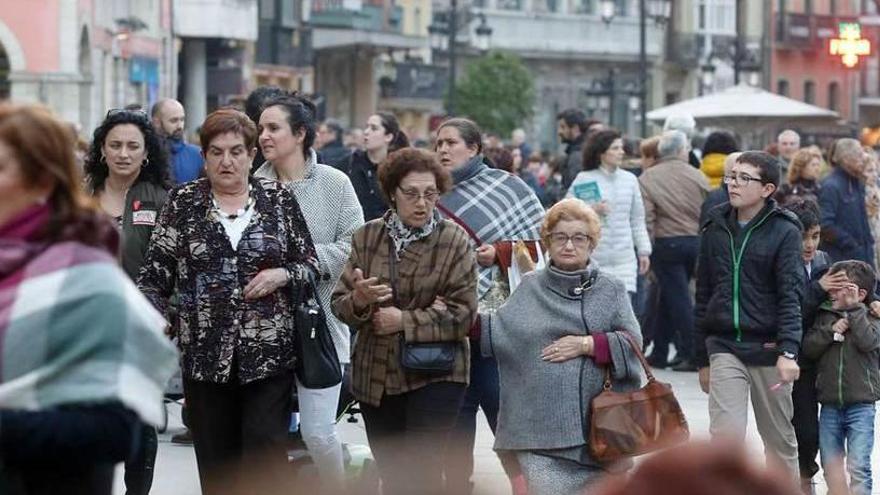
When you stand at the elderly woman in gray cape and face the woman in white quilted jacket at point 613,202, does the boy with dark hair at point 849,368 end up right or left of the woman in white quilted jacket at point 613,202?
right

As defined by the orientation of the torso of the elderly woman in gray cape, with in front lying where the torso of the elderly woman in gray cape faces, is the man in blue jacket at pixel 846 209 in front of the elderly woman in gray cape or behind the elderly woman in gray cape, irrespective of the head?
behind

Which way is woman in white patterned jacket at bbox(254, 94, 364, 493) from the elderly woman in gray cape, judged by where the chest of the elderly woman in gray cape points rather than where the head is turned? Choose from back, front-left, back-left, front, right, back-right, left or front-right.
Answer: back-right

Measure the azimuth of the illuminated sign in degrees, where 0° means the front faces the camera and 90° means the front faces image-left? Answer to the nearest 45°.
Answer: approximately 0°

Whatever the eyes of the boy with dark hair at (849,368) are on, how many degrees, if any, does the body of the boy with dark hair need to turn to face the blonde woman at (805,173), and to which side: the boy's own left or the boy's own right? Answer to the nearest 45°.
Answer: approximately 135° to the boy's own right

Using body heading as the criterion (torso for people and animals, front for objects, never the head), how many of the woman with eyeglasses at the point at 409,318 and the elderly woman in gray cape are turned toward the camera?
2
